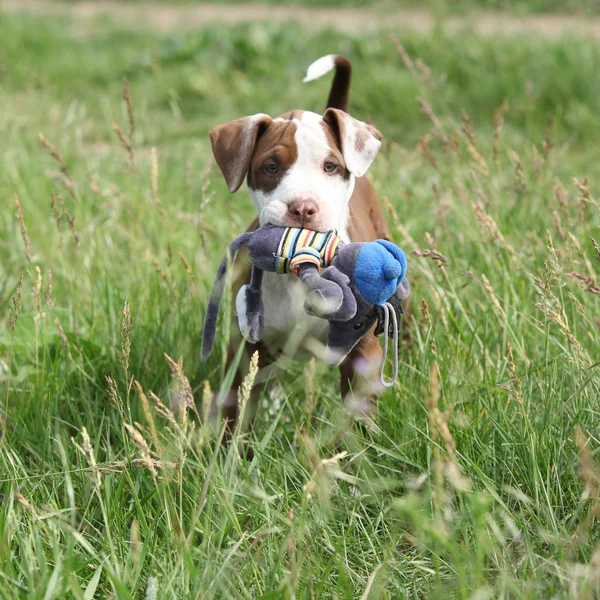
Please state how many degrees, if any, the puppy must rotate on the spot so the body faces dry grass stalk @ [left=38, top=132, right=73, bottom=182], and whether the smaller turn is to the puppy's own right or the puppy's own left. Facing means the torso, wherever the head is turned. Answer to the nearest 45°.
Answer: approximately 135° to the puppy's own right

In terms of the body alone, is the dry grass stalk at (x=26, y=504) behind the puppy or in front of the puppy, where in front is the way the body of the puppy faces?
in front

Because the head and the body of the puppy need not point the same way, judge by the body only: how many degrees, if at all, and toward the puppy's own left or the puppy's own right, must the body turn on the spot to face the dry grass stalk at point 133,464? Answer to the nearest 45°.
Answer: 0° — it already faces it

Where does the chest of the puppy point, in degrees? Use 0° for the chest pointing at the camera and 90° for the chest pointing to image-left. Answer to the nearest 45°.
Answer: approximately 0°

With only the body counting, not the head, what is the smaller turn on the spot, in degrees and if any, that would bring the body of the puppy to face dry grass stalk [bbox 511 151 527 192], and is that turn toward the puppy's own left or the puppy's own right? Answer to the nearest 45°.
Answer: approximately 135° to the puppy's own left
